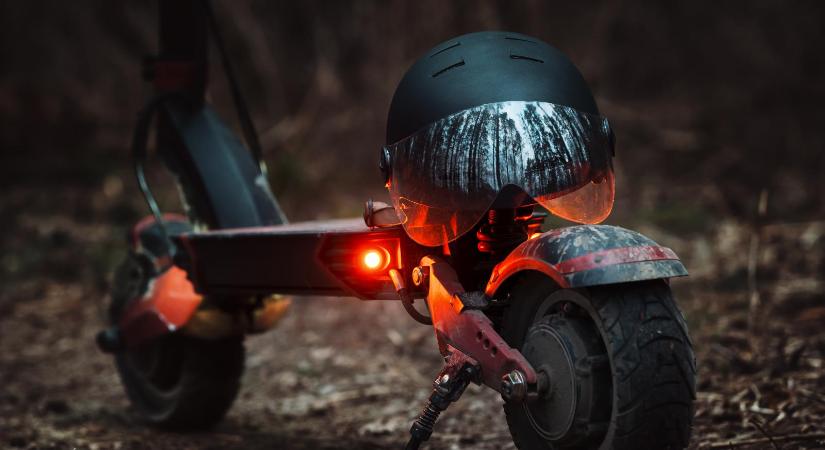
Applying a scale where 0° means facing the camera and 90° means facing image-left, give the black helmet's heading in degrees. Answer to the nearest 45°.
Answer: approximately 0°

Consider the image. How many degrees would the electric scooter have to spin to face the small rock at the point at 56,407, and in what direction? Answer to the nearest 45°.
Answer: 0° — it already faces it

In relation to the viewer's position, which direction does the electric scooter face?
facing away from the viewer and to the left of the viewer

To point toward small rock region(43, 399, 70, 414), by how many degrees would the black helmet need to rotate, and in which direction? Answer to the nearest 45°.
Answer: approximately 135° to its right
